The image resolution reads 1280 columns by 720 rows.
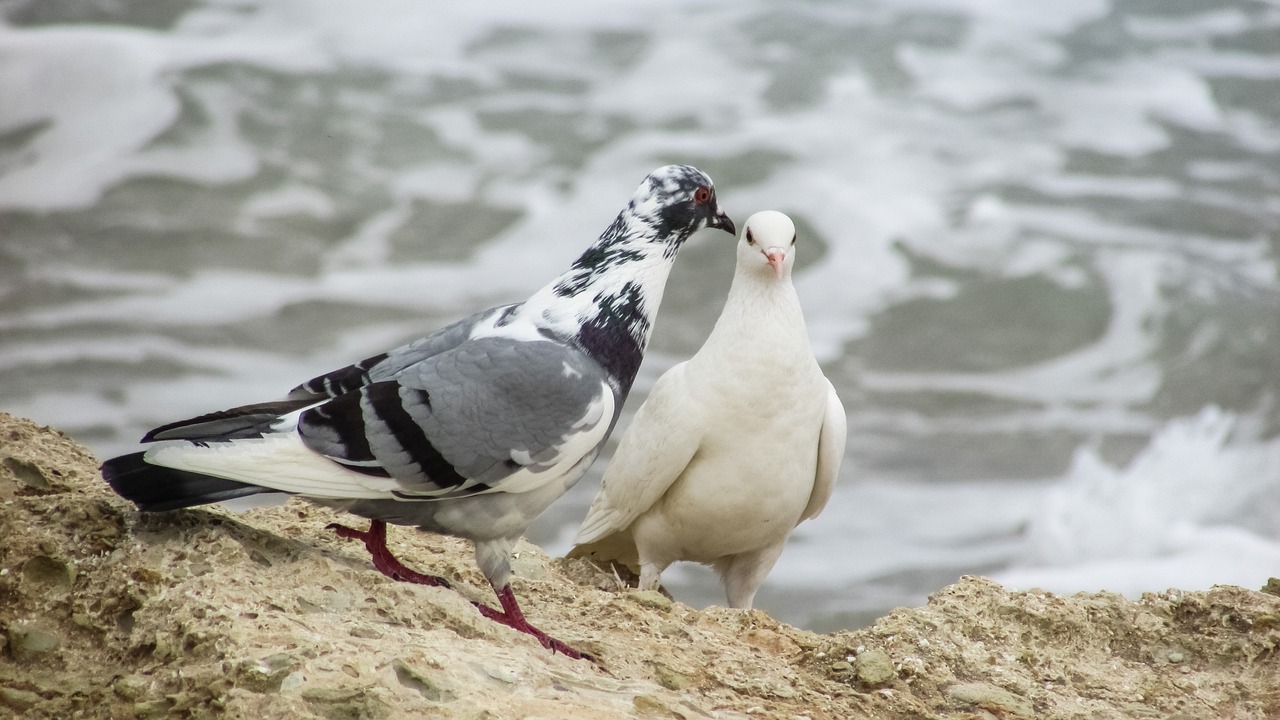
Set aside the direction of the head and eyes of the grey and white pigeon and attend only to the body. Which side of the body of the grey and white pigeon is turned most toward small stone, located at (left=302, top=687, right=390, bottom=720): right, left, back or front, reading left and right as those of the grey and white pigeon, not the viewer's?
right

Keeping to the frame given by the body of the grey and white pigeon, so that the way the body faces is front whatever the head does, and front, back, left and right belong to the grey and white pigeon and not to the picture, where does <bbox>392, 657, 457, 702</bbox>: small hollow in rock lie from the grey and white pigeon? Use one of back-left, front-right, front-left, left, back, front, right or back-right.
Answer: right

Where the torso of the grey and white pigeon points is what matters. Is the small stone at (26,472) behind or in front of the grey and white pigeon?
behind

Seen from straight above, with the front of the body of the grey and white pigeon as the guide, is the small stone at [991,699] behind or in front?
in front

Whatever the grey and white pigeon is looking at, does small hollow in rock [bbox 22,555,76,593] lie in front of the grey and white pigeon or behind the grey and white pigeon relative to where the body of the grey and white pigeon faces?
behind

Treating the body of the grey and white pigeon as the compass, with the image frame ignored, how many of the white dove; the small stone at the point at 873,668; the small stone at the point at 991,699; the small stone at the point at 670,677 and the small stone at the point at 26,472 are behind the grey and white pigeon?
1

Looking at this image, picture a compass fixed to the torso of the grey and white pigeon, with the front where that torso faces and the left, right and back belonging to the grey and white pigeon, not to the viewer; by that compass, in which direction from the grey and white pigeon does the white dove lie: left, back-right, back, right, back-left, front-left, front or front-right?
front-left

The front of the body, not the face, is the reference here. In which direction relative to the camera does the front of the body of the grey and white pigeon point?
to the viewer's right

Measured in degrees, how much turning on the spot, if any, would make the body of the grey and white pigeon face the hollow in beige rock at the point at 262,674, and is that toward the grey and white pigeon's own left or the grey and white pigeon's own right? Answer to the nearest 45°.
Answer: approximately 135° to the grey and white pigeon's own right

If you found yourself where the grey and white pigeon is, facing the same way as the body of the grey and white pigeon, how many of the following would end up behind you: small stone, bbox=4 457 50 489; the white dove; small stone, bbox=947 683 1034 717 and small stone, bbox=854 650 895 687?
1

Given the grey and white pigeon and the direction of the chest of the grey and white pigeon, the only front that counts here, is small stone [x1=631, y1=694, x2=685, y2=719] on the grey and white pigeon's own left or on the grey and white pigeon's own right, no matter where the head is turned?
on the grey and white pigeon's own right
